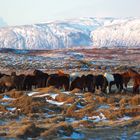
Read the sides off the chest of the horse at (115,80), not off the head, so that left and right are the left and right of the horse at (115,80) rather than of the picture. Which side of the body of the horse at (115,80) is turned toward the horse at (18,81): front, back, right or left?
front

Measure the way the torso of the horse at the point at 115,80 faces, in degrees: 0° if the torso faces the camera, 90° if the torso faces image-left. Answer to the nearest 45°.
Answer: approximately 90°

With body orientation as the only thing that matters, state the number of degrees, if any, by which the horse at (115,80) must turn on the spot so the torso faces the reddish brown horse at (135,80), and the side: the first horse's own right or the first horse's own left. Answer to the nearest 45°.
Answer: approximately 180°

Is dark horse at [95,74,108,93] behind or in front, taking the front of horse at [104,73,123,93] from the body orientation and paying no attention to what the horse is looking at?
in front

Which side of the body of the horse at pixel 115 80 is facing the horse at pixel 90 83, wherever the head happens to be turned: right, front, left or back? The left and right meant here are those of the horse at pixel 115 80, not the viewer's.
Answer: front

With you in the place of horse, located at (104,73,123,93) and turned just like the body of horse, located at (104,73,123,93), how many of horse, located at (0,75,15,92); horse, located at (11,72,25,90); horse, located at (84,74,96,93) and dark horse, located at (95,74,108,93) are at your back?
0
